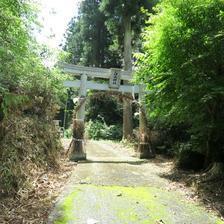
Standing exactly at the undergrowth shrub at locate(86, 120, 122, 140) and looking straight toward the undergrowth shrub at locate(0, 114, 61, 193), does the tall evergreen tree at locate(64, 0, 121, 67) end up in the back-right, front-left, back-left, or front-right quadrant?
back-right

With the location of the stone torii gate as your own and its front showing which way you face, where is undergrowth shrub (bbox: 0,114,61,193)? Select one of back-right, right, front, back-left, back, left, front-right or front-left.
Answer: front

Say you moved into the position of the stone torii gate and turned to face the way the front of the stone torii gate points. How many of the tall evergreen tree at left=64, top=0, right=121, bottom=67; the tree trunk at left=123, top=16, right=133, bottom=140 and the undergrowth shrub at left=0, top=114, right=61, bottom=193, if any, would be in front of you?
1

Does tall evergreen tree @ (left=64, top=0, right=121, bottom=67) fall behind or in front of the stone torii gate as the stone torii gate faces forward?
behind

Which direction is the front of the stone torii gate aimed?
toward the camera

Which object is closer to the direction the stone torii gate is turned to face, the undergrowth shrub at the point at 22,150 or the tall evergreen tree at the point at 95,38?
the undergrowth shrub

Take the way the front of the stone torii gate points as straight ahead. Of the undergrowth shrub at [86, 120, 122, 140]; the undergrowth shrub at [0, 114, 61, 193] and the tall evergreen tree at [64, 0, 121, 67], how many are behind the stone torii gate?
2

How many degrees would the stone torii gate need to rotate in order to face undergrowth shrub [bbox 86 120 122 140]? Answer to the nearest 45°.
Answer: approximately 180°

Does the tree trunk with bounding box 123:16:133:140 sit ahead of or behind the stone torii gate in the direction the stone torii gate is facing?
behind

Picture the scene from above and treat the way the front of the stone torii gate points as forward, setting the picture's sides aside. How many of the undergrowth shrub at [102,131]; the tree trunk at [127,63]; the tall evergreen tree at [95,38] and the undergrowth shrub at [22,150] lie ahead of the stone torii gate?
1
